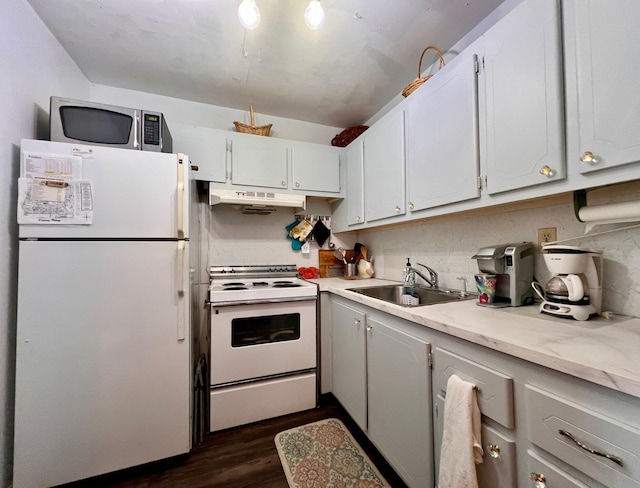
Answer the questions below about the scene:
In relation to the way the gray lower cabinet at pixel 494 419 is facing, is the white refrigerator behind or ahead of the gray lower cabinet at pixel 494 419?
ahead

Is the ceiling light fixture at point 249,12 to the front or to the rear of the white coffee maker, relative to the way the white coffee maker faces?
to the front

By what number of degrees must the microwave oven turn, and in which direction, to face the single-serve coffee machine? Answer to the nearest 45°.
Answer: approximately 45° to its left

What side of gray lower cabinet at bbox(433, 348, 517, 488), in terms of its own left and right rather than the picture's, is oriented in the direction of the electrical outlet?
back

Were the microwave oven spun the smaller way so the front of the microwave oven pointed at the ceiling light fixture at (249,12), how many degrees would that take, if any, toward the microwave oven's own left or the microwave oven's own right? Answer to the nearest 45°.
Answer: approximately 45° to the microwave oven's own left

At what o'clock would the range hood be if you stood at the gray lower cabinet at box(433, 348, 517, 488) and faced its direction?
The range hood is roughly at 2 o'clock from the gray lower cabinet.
